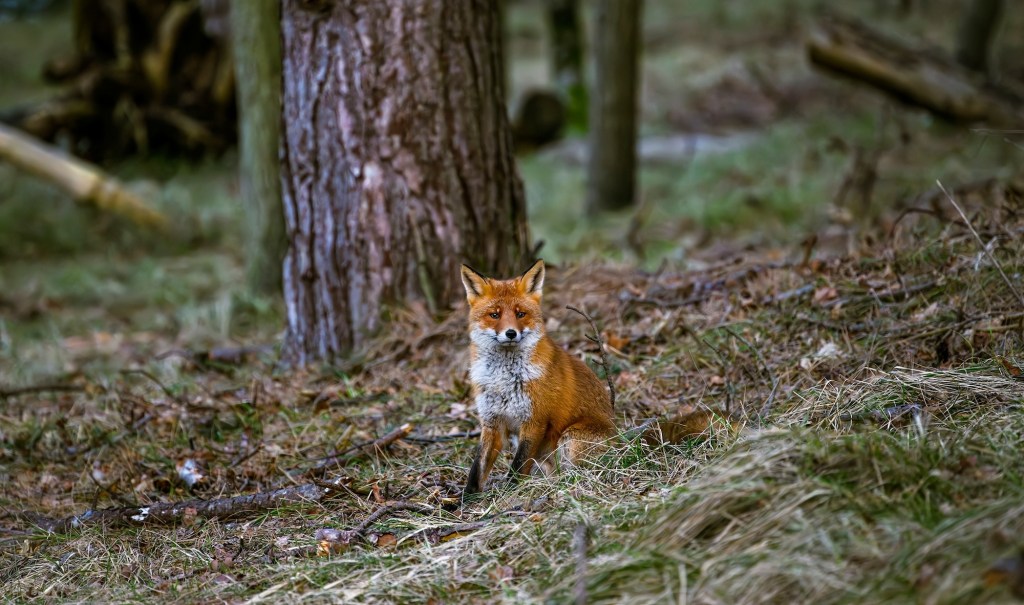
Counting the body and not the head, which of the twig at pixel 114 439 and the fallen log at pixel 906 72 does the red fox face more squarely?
the twig

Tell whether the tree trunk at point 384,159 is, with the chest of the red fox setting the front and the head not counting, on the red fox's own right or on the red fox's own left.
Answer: on the red fox's own right

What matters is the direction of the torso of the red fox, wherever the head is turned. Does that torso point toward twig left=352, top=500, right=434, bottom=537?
yes

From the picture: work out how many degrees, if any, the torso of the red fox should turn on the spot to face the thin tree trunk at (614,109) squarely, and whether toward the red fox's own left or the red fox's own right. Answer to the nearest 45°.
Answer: approximately 135° to the red fox's own right

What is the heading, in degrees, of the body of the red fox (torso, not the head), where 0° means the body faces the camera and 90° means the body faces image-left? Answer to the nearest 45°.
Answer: approximately 45°

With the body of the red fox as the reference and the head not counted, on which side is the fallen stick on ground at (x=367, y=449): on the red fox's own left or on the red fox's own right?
on the red fox's own right

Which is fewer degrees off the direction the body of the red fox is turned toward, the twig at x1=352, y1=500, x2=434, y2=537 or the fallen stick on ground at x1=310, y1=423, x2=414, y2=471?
the twig

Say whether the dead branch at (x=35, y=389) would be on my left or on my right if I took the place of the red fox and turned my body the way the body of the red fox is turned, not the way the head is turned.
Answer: on my right

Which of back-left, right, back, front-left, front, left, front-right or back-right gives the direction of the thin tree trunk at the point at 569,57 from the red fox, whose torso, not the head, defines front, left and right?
back-right

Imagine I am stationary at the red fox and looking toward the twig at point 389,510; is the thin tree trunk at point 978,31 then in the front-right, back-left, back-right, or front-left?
back-right

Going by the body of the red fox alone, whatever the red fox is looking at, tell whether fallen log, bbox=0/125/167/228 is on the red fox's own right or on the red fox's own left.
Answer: on the red fox's own right

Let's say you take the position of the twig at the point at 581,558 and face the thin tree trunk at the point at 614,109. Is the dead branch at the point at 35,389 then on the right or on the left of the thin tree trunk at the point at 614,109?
left
